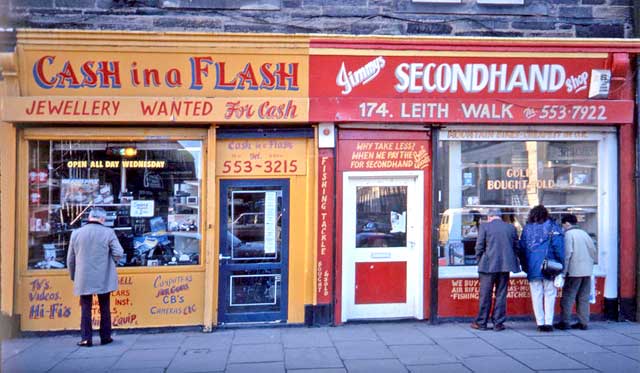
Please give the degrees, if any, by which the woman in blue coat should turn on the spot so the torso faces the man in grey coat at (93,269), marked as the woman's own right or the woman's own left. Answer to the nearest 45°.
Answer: approximately 135° to the woman's own left

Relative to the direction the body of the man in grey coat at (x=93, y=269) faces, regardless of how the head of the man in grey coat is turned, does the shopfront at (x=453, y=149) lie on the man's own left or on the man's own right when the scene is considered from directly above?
on the man's own right

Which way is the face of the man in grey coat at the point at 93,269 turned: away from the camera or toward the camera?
away from the camera

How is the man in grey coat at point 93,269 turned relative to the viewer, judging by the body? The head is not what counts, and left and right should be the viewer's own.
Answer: facing away from the viewer

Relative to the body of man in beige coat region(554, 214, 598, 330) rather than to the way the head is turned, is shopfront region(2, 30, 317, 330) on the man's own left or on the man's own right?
on the man's own left

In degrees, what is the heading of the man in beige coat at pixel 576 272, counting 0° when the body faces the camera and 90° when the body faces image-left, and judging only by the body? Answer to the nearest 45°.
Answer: approximately 135°

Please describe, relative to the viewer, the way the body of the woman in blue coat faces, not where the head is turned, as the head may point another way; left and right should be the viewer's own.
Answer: facing away from the viewer

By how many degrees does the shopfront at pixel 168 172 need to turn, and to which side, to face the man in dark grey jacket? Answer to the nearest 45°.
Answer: approximately 90° to its left

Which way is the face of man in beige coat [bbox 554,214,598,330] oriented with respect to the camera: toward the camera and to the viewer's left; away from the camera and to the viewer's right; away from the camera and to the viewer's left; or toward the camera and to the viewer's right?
away from the camera and to the viewer's left

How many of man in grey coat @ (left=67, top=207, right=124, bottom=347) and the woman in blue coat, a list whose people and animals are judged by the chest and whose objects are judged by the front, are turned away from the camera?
2

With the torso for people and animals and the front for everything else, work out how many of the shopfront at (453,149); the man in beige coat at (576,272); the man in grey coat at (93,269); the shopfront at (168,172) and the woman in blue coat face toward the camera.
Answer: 2

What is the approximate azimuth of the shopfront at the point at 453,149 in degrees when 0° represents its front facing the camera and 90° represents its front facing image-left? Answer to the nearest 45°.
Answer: approximately 0°
